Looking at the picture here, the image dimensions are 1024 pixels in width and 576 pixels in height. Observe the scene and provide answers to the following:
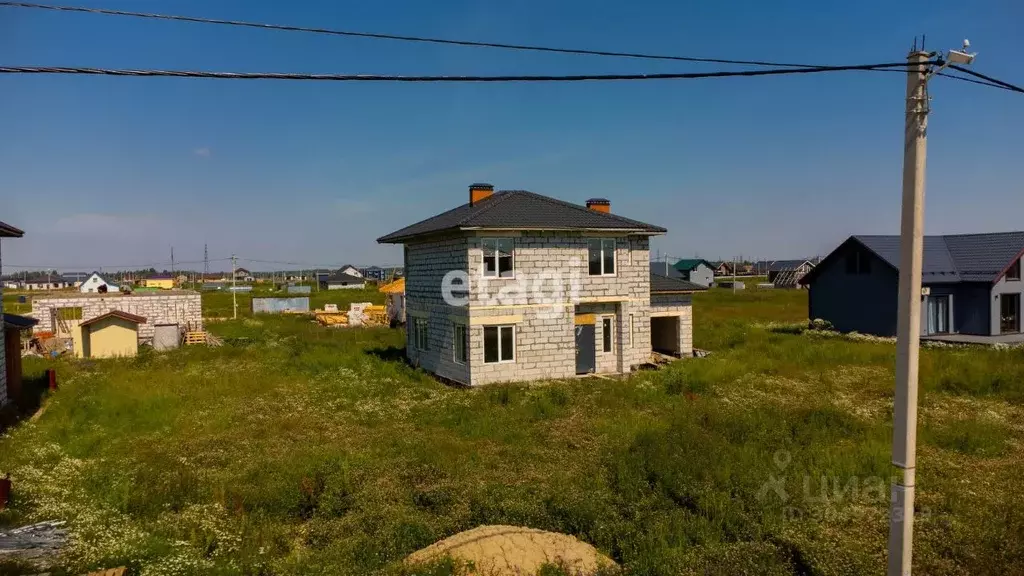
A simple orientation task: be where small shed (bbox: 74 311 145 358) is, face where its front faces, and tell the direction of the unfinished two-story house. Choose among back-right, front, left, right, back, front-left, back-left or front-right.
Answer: front-left

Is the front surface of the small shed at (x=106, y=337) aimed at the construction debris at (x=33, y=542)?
yes

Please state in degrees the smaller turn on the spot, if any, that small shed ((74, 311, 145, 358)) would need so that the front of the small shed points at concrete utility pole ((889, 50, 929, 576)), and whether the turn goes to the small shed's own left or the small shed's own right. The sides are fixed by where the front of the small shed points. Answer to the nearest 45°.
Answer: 0° — it already faces it

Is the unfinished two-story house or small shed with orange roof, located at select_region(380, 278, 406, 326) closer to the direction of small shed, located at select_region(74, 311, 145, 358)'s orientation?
the unfinished two-story house

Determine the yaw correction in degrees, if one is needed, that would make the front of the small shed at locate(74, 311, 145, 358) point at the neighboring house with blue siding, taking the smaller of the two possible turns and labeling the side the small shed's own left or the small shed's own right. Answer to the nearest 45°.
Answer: approximately 45° to the small shed's own left

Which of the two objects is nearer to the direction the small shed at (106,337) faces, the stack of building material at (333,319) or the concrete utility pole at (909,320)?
the concrete utility pole

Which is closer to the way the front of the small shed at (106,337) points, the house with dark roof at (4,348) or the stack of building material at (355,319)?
the house with dark roof

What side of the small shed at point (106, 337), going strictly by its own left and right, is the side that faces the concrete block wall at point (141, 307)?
back

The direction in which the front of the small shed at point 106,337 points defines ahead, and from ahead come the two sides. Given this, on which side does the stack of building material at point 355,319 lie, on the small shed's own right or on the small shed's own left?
on the small shed's own left

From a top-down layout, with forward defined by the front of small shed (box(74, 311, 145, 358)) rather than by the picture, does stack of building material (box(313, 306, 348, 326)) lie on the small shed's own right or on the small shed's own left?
on the small shed's own left

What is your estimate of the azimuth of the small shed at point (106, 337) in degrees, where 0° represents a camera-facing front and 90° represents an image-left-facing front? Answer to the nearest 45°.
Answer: approximately 0°

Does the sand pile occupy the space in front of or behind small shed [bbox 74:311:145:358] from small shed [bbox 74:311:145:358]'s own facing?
in front
